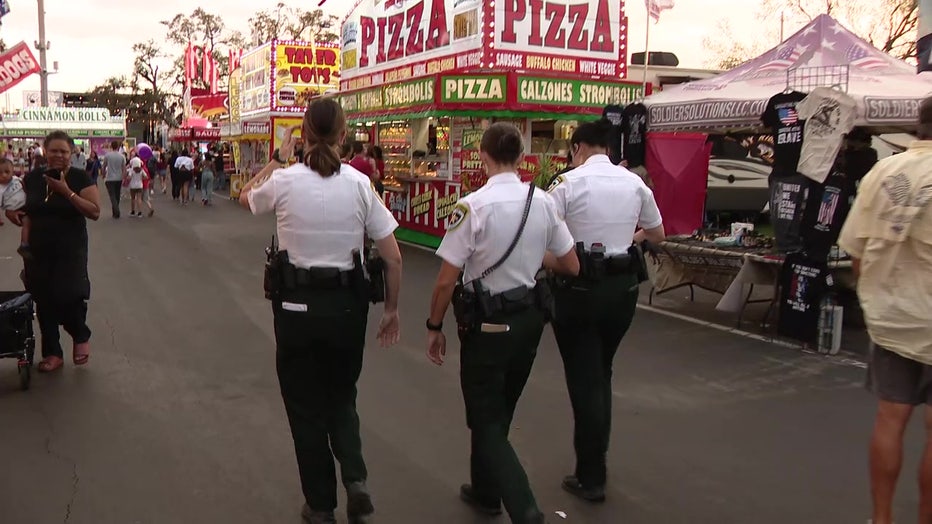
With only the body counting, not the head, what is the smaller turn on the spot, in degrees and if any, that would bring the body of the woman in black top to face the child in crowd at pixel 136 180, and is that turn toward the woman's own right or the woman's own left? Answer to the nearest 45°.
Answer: approximately 180°

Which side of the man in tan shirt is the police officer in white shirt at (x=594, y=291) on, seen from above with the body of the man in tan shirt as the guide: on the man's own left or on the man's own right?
on the man's own left

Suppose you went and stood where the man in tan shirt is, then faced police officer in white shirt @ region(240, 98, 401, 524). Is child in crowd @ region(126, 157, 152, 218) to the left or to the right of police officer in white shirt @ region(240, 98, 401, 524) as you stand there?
right

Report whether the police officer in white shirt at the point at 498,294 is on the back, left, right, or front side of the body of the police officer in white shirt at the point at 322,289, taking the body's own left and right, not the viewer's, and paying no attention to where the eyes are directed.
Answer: right

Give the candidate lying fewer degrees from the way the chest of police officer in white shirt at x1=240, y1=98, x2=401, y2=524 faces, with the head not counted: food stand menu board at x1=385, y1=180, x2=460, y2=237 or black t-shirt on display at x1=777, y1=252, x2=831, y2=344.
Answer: the food stand menu board

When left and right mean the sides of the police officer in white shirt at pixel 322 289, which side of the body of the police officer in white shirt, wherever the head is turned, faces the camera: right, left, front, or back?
back

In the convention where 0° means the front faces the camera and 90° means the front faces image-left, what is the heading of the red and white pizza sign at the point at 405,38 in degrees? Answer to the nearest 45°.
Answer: approximately 45°

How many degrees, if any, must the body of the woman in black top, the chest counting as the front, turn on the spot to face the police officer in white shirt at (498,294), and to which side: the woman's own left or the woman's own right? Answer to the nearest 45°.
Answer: approximately 45° to the woman's own left

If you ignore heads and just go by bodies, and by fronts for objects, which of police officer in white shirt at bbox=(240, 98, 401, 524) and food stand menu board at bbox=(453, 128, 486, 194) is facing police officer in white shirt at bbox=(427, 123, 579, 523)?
the food stand menu board

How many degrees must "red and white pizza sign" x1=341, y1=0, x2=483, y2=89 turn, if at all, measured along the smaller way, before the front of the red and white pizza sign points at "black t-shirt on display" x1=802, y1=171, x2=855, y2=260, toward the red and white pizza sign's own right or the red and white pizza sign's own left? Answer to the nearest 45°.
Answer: approximately 45° to the red and white pizza sign's own left

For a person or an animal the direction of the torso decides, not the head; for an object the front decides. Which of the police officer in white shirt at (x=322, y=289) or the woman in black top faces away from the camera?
the police officer in white shirt

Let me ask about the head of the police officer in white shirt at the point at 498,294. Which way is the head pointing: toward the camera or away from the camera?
away from the camera

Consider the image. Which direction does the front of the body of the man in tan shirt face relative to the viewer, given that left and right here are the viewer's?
facing away from the viewer
